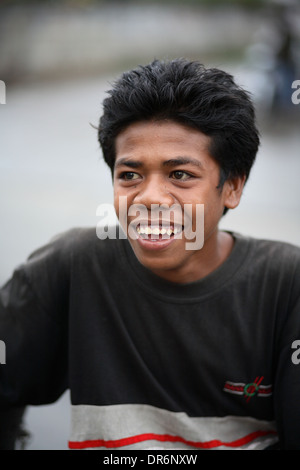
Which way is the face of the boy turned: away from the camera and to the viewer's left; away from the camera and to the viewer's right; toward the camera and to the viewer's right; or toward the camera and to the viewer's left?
toward the camera and to the viewer's left

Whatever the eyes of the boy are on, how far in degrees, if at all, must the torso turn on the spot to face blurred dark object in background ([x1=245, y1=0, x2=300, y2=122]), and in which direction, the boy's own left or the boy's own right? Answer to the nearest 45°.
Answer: approximately 180°

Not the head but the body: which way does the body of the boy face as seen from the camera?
toward the camera
